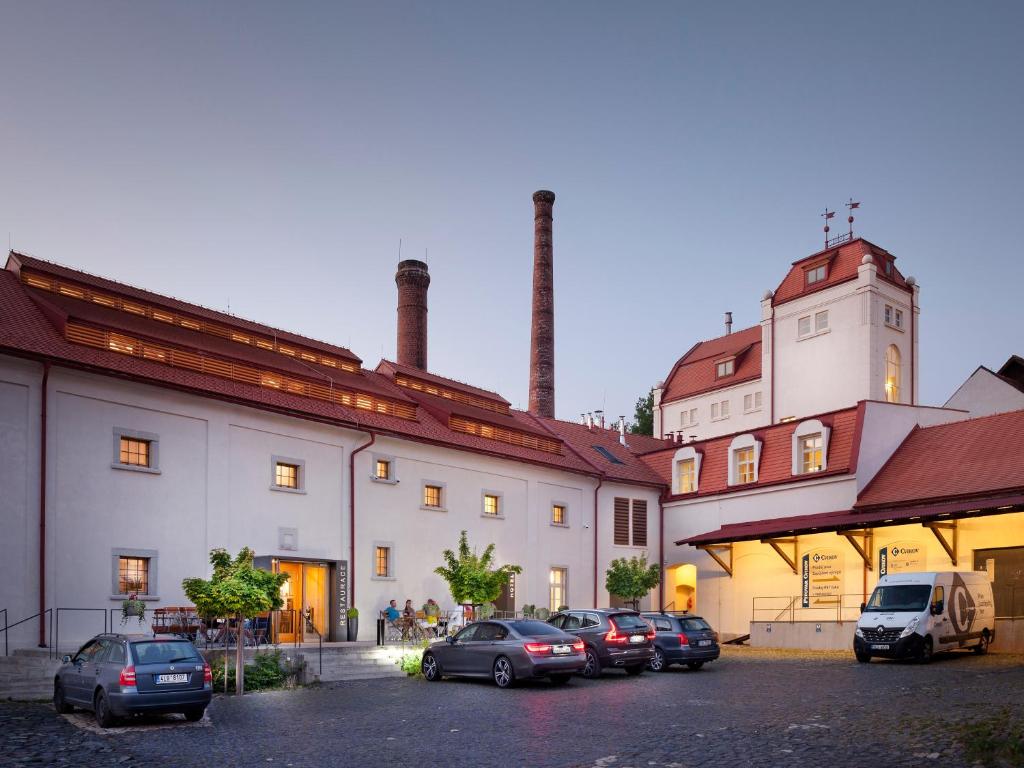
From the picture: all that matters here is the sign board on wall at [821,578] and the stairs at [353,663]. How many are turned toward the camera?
2

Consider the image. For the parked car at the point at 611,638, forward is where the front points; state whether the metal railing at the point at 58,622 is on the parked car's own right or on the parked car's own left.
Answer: on the parked car's own left

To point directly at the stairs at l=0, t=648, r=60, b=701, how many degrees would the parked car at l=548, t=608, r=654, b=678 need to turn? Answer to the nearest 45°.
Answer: approximately 90° to its left

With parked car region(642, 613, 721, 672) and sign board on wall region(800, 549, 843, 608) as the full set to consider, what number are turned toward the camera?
1

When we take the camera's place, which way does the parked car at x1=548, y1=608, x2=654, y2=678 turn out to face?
facing away from the viewer and to the left of the viewer

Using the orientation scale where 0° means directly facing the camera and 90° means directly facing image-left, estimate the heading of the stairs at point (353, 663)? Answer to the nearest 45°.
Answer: approximately 0°

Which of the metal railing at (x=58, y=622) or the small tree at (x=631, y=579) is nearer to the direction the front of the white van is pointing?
the metal railing
